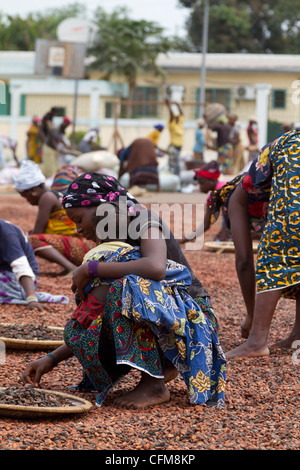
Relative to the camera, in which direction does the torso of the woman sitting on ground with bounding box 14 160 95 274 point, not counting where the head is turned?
to the viewer's left

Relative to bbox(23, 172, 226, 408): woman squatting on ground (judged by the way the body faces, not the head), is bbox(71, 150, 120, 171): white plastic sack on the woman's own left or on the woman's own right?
on the woman's own right

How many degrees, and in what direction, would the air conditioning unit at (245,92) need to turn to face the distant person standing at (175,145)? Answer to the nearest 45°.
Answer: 0° — it already faces them

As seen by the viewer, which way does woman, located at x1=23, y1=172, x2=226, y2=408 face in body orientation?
to the viewer's left

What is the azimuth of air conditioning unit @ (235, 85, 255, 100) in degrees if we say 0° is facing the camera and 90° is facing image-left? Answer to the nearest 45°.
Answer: approximately 0°

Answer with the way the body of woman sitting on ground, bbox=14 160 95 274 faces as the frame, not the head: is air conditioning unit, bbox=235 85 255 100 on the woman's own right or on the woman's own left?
on the woman's own right

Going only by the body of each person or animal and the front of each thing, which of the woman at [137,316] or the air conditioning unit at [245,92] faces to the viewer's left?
the woman

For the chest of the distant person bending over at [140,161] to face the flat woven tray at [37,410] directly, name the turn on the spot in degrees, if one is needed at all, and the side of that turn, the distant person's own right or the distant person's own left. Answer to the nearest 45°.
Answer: approximately 90° to the distant person's own left

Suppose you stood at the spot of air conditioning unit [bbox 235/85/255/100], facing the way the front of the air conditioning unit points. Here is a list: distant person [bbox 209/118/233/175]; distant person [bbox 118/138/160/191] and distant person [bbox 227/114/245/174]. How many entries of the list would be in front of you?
3

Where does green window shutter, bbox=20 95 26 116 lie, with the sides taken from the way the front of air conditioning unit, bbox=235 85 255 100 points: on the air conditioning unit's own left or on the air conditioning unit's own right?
on the air conditioning unit's own right

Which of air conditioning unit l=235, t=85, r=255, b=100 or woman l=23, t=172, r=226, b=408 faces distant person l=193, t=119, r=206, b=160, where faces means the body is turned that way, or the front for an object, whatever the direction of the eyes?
the air conditioning unit

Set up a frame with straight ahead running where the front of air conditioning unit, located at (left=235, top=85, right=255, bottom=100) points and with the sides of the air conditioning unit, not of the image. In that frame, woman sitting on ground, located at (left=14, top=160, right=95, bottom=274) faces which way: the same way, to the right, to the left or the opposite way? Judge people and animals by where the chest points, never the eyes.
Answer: to the right
